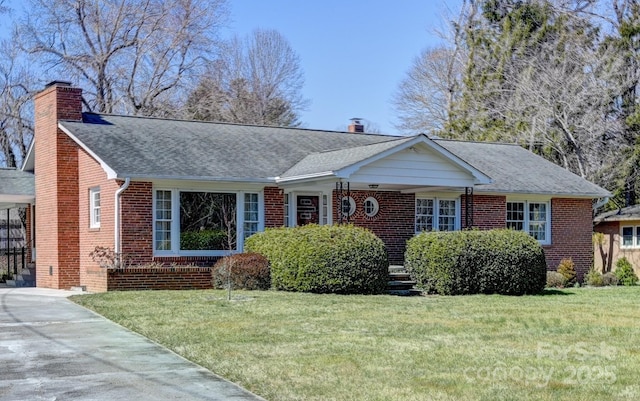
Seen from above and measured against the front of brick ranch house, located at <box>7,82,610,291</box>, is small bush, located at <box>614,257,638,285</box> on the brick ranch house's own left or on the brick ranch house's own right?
on the brick ranch house's own left

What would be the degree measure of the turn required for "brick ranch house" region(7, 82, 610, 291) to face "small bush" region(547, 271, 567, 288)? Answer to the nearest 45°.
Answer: approximately 45° to its left

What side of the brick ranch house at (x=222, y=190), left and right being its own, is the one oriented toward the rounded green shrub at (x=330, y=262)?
front

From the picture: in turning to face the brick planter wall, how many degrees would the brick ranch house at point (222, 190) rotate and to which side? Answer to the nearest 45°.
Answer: approximately 45° to its right

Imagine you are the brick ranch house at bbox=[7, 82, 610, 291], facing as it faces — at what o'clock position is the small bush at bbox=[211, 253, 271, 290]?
The small bush is roughly at 1 o'clock from the brick ranch house.

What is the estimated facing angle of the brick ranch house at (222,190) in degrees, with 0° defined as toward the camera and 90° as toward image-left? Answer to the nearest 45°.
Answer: approximately 315°

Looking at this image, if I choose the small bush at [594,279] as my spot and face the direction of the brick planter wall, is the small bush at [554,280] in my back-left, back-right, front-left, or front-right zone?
front-left

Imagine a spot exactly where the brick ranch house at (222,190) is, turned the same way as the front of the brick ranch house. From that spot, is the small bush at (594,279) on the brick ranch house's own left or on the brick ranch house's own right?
on the brick ranch house's own left

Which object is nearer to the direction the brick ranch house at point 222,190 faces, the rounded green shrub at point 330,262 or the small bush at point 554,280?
the rounded green shrub

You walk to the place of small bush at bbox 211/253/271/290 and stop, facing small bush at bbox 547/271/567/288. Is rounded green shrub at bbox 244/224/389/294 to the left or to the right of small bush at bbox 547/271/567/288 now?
right

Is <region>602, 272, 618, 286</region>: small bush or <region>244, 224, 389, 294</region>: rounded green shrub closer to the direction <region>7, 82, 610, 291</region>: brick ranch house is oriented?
the rounded green shrub

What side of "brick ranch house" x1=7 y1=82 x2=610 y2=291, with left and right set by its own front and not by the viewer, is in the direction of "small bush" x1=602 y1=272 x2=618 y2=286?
left

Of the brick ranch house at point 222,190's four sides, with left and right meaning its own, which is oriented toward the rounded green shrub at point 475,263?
front
